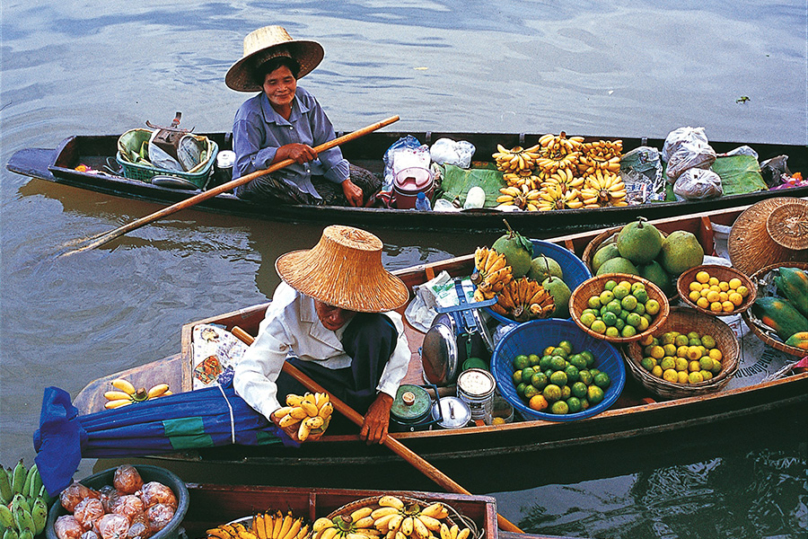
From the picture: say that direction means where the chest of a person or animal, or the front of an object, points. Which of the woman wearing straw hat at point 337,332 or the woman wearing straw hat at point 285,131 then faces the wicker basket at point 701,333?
the woman wearing straw hat at point 285,131

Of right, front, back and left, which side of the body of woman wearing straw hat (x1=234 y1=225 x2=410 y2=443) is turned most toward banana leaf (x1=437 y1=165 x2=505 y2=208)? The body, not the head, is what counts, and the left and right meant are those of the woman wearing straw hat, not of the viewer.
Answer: back

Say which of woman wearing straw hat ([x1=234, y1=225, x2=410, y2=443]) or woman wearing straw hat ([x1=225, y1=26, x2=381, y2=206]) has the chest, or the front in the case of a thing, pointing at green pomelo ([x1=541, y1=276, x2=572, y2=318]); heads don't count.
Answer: woman wearing straw hat ([x1=225, y1=26, x2=381, y2=206])

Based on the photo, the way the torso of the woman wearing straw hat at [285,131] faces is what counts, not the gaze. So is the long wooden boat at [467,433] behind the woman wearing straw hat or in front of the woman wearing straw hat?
in front

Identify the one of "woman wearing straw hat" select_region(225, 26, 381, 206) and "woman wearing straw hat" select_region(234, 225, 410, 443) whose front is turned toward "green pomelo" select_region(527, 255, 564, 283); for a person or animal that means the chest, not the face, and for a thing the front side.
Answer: "woman wearing straw hat" select_region(225, 26, 381, 206)

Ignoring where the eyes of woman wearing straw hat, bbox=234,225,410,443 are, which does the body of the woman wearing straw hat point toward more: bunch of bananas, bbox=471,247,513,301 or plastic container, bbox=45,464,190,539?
the plastic container

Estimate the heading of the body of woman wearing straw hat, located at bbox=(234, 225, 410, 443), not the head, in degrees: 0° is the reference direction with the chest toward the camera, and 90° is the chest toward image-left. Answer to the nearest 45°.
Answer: approximately 0°
